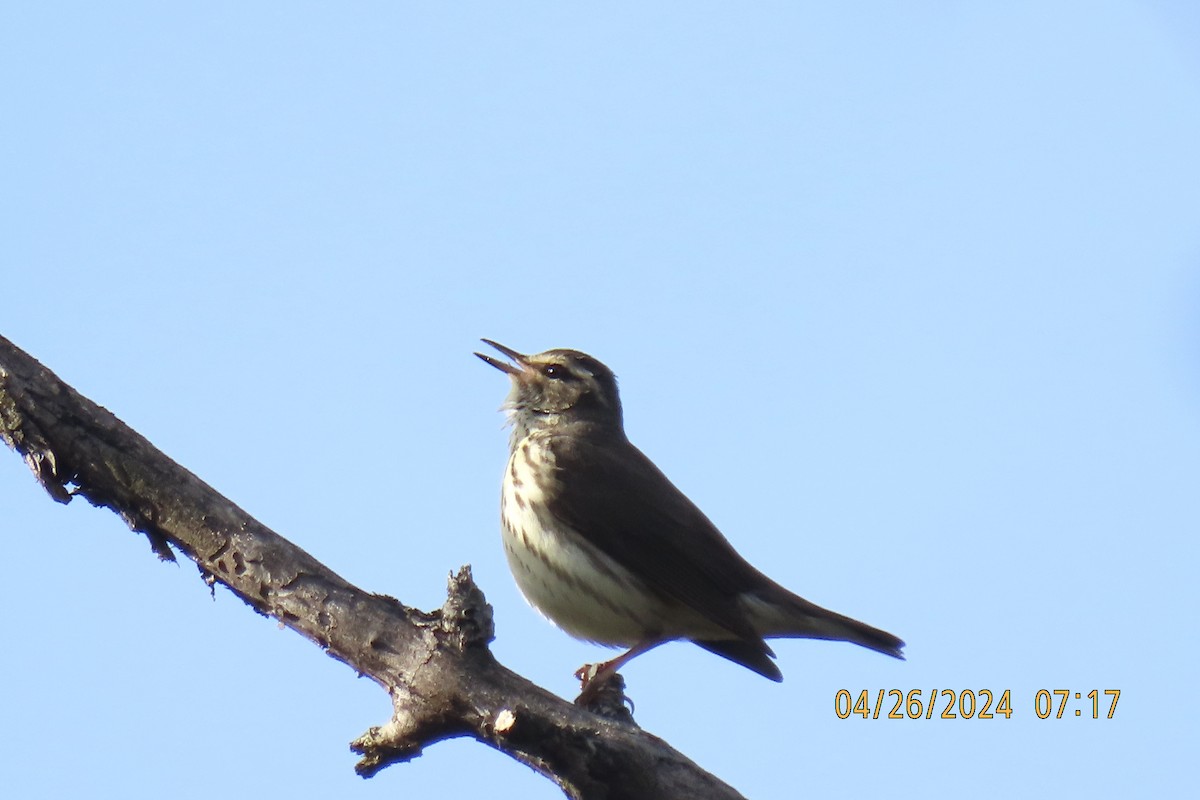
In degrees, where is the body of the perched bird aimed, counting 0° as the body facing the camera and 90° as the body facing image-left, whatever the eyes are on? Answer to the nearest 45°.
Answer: approximately 90°
